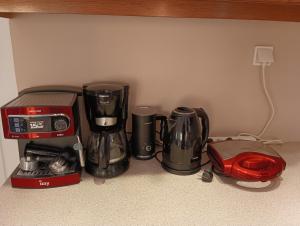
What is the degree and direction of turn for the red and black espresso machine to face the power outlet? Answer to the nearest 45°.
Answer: approximately 90° to its left

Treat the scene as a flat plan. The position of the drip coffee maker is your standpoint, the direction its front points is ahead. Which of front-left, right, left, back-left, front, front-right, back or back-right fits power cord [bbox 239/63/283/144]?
left

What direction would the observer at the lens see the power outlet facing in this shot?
facing the viewer

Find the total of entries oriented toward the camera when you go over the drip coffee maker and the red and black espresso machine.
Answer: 2

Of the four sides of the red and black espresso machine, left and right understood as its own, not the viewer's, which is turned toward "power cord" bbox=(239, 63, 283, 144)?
left

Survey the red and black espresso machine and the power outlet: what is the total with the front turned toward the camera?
2

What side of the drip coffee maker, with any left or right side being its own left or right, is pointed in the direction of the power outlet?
left

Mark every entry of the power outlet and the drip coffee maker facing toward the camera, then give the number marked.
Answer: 2

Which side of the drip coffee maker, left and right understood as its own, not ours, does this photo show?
front
